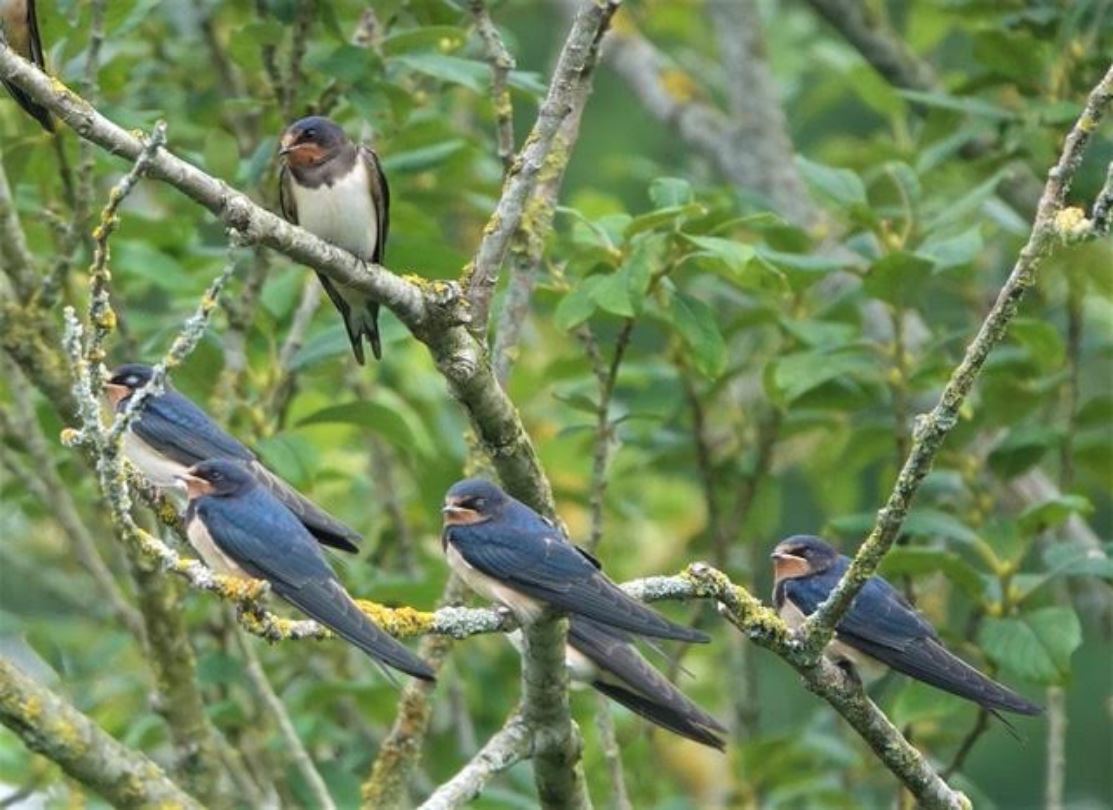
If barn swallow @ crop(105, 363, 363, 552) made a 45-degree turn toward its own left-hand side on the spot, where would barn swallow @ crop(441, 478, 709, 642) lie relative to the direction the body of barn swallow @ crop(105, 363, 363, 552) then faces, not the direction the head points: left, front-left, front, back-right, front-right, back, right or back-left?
left

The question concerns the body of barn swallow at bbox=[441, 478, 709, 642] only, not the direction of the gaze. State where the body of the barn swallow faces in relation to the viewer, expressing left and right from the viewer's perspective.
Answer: facing to the left of the viewer

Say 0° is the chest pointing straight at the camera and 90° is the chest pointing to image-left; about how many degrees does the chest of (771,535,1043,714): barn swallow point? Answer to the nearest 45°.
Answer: approximately 90°

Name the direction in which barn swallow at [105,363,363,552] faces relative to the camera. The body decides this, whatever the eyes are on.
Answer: to the viewer's left

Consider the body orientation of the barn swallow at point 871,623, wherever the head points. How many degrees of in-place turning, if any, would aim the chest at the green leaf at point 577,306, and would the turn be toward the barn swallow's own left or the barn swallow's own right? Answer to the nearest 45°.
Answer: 0° — it already faces it

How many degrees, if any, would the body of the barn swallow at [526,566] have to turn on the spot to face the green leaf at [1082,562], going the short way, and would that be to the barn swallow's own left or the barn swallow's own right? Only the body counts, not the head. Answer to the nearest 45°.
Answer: approximately 135° to the barn swallow's own right

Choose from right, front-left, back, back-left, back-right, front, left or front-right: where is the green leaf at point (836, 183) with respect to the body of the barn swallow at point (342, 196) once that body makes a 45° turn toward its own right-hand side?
back

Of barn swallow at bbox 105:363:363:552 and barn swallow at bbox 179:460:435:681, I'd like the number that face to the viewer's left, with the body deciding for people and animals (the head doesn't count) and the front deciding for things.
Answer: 2

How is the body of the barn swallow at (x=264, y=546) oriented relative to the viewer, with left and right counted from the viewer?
facing to the left of the viewer

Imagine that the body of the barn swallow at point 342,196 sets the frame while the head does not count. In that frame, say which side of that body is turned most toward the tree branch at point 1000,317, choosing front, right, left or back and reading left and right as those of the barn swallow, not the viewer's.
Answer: left
